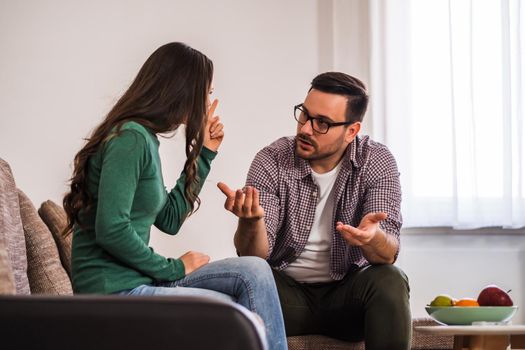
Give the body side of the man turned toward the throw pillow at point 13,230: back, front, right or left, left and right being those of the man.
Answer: front

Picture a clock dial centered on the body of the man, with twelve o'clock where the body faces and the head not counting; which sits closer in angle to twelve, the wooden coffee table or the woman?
the woman

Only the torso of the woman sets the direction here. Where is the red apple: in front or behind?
in front

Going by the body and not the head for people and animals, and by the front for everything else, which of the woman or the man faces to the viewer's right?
the woman

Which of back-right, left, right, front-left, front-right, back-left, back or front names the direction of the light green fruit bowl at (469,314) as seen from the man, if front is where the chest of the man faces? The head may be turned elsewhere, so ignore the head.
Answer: left

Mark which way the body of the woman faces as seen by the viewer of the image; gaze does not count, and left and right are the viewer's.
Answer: facing to the right of the viewer

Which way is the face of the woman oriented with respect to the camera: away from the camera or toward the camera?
away from the camera

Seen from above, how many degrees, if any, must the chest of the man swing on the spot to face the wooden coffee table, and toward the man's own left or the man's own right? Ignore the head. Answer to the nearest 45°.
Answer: approximately 90° to the man's own left

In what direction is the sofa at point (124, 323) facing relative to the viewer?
to the viewer's right

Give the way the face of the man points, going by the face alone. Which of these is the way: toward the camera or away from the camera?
toward the camera

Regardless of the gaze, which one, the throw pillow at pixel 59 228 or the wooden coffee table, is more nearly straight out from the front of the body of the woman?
the wooden coffee table
